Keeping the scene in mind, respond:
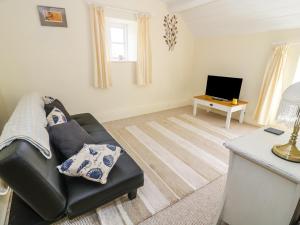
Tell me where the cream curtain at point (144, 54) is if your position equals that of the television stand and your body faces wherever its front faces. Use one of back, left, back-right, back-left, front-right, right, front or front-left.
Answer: front-right

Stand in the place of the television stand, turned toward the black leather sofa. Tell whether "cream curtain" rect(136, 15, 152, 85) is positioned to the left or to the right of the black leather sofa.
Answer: right

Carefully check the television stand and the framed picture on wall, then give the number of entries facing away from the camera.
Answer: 0

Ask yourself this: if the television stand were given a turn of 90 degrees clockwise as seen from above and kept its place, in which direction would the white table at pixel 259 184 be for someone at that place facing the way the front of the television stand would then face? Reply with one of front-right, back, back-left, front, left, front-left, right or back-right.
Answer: back-left

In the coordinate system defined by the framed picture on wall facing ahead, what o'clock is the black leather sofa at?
The black leather sofa is roughly at 12 o'clock from the framed picture on wall.

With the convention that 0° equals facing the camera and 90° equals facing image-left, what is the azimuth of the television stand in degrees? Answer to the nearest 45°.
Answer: approximately 45°

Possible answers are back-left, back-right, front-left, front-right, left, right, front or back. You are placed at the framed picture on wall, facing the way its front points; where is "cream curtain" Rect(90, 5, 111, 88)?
left

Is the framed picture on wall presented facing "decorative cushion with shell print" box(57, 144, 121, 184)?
yes

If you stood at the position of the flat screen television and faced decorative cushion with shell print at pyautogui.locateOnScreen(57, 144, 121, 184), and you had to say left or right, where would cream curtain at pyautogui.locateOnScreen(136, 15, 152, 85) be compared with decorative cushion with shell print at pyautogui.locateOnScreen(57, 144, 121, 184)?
right

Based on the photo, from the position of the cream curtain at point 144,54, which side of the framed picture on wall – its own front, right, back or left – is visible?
left

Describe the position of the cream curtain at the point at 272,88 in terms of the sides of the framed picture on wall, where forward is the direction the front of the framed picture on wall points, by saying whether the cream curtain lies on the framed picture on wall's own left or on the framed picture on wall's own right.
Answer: on the framed picture on wall's own left
